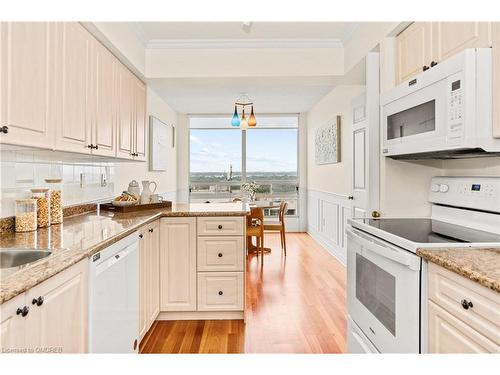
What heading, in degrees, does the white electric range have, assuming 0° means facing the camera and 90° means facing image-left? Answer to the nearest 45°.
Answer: approximately 45°

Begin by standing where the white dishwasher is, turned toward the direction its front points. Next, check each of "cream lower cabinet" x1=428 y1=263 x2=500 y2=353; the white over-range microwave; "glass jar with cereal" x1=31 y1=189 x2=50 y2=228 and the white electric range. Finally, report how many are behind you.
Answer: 1

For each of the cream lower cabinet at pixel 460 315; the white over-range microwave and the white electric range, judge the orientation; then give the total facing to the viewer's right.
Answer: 0

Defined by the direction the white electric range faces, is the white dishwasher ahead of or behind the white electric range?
ahead

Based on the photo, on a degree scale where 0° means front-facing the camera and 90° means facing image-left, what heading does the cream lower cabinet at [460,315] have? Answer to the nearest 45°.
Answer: approximately 45°

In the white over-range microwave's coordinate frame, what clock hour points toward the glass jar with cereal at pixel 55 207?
The glass jar with cereal is roughly at 1 o'clock from the white over-range microwave.

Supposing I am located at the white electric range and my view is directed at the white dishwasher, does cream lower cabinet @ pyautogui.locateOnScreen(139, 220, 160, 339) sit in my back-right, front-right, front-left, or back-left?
front-right

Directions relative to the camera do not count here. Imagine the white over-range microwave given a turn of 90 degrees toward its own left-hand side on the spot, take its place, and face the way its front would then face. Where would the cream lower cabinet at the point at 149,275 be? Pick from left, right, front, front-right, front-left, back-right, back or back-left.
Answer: back-right

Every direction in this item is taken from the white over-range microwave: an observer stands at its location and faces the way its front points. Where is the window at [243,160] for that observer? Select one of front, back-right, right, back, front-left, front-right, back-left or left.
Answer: right

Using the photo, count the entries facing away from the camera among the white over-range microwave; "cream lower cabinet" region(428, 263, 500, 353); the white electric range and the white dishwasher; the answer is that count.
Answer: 0

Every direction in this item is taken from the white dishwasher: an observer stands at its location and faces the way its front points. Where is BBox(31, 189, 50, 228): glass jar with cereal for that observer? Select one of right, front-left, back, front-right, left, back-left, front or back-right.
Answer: back

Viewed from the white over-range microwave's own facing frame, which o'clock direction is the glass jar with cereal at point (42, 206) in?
The glass jar with cereal is roughly at 1 o'clock from the white over-range microwave.

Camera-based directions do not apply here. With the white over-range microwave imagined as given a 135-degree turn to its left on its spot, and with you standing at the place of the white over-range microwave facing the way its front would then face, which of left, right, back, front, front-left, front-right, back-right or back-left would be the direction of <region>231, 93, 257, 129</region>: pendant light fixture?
back-left

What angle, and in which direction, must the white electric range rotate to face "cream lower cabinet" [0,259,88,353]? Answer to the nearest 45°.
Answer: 0° — it already faces it

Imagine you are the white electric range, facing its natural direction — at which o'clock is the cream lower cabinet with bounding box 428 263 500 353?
The cream lower cabinet is roughly at 10 o'clock from the white electric range.

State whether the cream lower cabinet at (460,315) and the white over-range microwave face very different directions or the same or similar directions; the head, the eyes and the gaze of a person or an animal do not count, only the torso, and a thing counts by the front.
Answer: same or similar directions

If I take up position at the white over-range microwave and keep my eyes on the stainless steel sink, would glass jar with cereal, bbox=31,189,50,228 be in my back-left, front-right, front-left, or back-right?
front-right
